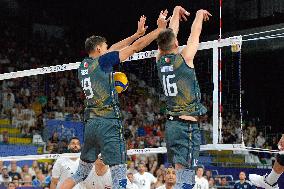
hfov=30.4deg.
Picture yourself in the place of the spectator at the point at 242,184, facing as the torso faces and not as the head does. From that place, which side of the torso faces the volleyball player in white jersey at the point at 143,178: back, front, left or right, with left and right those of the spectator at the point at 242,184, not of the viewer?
right

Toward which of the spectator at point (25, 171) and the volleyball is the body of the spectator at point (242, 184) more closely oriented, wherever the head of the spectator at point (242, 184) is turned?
the volleyball

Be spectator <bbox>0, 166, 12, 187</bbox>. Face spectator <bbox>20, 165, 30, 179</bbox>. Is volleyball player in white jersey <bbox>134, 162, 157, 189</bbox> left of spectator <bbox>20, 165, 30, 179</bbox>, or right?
right

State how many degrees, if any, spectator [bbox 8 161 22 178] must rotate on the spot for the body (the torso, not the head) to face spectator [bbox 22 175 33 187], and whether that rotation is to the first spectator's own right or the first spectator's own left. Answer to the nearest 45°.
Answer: approximately 45° to the first spectator's own left

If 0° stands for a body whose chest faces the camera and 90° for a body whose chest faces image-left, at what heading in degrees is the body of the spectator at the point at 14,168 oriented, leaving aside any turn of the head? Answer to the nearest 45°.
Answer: approximately 0°

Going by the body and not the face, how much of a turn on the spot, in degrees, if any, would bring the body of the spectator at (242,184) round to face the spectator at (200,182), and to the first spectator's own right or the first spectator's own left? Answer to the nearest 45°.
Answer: approximately 45° to the first spectator's own right

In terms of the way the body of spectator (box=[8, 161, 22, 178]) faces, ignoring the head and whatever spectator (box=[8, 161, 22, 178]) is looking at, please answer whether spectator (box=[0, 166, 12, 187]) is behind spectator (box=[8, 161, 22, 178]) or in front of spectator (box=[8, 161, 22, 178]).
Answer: in front

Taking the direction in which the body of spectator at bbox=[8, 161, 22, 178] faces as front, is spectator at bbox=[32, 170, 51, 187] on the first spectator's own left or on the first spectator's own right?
on the first spectator's own left
